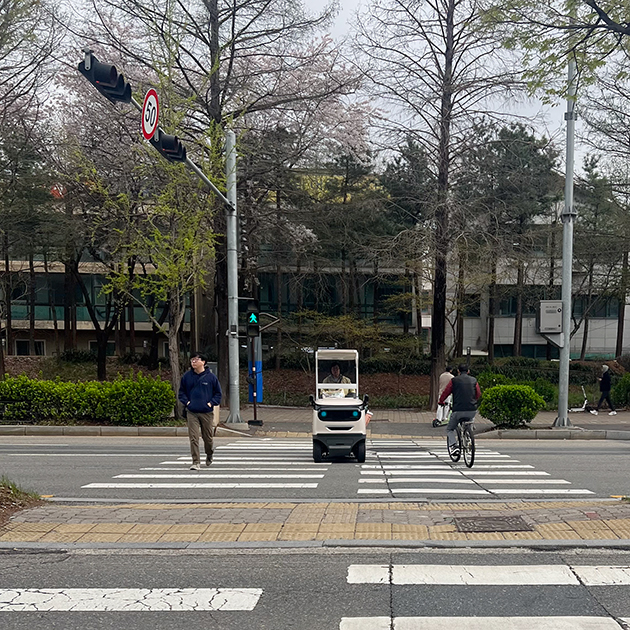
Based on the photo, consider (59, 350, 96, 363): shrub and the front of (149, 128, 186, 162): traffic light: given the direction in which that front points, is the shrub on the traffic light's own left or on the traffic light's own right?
on the traffic light's own left

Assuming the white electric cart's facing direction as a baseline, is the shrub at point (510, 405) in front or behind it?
behind

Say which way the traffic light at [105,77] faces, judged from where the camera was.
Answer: facing to the right of the viewer

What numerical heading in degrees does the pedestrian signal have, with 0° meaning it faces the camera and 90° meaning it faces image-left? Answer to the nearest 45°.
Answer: approximately 0°

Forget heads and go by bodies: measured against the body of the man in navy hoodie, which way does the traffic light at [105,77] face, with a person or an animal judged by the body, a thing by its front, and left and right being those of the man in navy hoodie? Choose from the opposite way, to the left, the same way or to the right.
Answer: to the left

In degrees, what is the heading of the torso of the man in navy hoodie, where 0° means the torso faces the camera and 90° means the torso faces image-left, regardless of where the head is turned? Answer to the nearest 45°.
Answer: approximately 0°

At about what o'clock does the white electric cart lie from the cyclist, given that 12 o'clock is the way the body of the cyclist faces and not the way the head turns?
The white electric cart is roughly at 10 o'clock from the cyclist.

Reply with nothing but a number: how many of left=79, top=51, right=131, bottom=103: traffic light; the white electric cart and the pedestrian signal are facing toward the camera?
2

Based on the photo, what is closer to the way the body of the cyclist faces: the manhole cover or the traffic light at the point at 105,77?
the traffic light

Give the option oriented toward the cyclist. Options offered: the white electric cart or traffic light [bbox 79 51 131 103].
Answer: the traffic light

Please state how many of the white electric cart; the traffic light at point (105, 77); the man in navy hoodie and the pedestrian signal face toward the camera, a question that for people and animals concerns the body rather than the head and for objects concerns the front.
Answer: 3

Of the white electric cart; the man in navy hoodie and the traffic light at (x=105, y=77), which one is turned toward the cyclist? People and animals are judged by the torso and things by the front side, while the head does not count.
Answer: the traffic light

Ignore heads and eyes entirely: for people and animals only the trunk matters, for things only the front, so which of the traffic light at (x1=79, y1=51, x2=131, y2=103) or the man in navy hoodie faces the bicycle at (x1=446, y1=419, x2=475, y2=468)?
the traffic light

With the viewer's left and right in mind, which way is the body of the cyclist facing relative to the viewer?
facing away from the viewer and to the left of the viewer
